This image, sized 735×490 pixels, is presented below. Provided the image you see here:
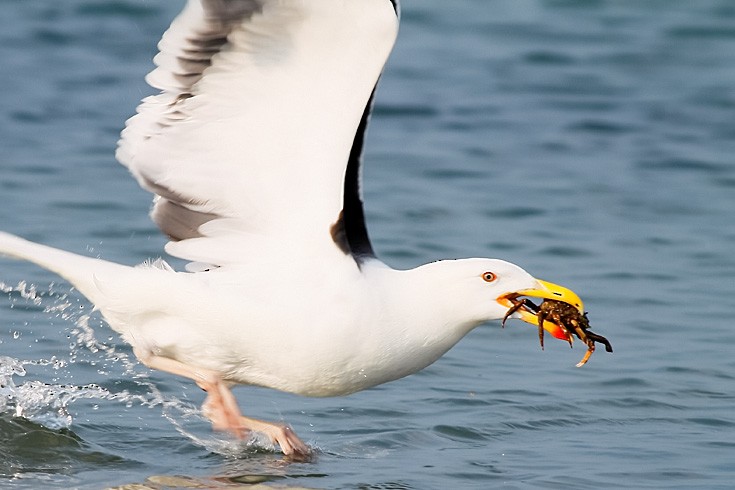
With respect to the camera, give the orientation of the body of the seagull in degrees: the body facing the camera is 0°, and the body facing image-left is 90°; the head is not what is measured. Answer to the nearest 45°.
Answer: approximately 270°
